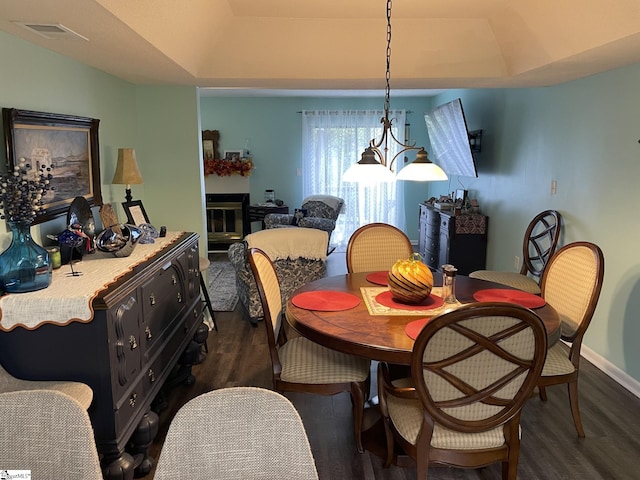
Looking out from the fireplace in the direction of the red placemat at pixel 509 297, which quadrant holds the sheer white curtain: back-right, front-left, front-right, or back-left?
front-left

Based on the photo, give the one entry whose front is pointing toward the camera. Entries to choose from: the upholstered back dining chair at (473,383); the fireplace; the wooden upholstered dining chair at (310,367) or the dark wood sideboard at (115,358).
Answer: the fireplace

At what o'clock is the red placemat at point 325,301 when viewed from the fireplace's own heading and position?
The red placemat is roughly at 12 o'clock from the fireplace.

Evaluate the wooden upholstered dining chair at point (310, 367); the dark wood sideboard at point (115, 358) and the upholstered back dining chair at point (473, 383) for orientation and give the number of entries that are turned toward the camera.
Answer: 0

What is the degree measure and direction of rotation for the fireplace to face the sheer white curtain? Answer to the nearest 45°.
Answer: approximately 90° to its left

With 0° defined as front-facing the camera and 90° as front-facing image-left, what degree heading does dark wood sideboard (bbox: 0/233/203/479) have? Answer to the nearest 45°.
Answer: approximately 270°

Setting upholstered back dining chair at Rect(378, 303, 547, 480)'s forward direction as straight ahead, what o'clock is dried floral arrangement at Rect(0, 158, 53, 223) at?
The dried floral arrangement is roughly at 10 o'clock from the upholstered back dining chair.

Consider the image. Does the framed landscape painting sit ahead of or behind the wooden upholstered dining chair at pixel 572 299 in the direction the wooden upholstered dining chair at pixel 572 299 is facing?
ahead

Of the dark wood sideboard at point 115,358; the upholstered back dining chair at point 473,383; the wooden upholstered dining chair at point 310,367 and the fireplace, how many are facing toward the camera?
1

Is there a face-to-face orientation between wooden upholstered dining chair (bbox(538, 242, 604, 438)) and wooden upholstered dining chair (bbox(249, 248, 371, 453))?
yes

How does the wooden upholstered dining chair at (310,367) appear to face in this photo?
to the viewer's right

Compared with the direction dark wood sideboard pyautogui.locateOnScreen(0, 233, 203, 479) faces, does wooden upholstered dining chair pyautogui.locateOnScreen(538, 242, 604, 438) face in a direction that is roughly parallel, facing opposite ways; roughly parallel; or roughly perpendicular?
roughly parallel, facing opposite ways

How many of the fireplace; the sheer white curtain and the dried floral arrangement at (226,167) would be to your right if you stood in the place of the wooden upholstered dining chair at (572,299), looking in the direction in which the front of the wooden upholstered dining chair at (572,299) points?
3

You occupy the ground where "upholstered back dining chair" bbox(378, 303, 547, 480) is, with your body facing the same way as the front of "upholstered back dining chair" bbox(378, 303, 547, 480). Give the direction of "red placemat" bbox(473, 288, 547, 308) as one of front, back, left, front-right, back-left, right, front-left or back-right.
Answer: front-right

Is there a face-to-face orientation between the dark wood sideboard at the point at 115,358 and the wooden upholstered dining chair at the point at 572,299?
yes

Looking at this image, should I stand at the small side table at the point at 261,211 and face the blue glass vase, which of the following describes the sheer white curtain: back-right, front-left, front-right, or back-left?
back-left

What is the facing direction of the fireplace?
toward the camera

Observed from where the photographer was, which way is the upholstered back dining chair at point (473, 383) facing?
facing away from the viewer and to the left of the viewer

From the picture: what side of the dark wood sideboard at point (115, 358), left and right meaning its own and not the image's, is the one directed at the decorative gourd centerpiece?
front

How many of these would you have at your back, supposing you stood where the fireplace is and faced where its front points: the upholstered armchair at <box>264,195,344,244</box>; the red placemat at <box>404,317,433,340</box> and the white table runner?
0
